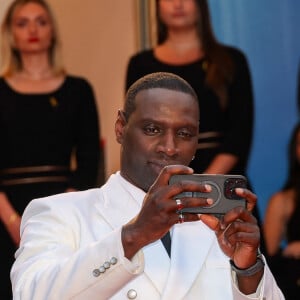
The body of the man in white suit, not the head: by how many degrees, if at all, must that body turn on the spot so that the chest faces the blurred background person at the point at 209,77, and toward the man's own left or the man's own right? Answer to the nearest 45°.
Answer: approximately 135° to the man's own left

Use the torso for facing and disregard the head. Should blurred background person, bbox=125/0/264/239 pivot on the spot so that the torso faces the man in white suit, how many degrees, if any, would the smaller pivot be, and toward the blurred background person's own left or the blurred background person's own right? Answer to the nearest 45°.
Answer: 0° — they already face them

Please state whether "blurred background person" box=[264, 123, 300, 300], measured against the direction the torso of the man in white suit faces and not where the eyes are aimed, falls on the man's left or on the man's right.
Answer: on the man's left

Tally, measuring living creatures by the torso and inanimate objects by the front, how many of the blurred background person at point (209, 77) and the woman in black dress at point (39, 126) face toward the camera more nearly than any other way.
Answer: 2

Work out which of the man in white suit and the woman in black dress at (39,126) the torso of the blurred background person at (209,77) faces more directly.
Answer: the man in white suit

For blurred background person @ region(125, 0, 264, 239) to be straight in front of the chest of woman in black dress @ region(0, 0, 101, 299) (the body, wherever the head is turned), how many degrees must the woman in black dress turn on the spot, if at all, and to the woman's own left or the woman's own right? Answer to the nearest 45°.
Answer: approximately 90° to the woman's own left

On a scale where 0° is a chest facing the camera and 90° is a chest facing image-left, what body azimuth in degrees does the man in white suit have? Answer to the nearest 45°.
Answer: approximately 315°
